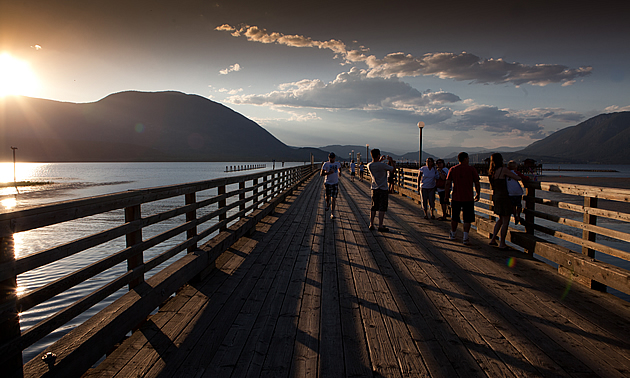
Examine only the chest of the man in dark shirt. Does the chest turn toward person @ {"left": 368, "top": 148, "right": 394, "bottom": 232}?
no

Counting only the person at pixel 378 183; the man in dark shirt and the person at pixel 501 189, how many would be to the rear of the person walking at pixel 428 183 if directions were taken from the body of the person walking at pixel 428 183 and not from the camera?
0

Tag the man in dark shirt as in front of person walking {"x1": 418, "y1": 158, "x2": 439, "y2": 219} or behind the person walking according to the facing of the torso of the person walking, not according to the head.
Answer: in front

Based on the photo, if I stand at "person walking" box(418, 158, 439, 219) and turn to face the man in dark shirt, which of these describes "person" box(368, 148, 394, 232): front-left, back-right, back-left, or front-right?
front-right

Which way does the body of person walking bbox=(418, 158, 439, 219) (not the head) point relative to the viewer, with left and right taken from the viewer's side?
facing the viewer
